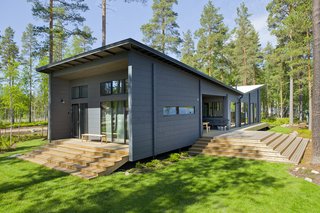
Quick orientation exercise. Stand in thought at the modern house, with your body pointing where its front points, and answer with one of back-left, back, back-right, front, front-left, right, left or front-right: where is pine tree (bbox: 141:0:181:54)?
back-right

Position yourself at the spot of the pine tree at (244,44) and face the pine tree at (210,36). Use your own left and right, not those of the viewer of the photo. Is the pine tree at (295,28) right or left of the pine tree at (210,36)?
left

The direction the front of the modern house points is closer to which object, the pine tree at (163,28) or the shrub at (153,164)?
the shrub

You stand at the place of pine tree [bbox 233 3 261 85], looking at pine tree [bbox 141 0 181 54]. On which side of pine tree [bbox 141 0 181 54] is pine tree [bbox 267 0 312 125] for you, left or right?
left

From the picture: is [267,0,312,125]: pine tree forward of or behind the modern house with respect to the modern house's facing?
behind

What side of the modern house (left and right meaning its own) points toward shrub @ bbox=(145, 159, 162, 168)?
left

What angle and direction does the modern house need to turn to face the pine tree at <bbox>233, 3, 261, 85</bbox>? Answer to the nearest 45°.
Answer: approximately 180°

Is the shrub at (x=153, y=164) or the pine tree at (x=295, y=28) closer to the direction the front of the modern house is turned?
the shrub

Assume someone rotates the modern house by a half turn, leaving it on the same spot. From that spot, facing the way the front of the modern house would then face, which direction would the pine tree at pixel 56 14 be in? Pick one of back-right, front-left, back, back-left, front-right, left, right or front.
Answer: left

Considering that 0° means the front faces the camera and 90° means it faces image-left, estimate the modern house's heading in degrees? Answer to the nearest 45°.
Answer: approximately 45°
